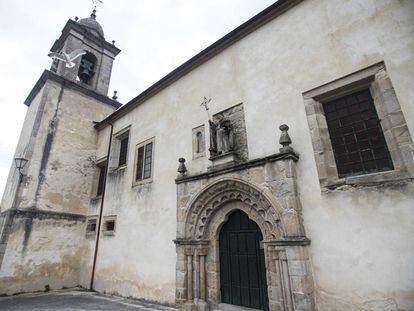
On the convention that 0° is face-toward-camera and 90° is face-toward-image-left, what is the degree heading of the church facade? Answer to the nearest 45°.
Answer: approximately 45°

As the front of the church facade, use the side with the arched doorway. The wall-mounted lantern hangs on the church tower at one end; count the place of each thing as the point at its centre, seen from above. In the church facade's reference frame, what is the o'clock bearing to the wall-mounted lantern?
The wall-mounted lantern is roughly at 2 o'clock from the church facade.
